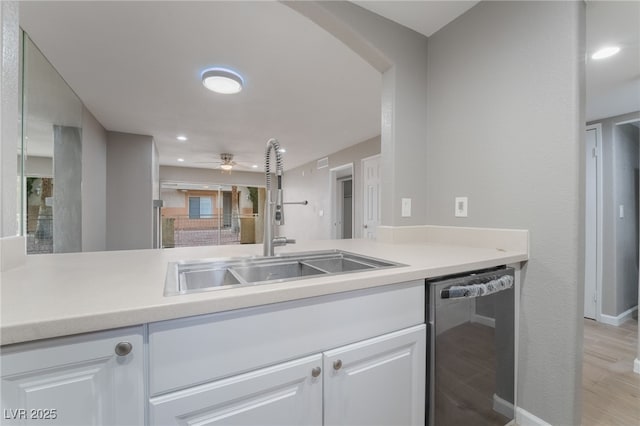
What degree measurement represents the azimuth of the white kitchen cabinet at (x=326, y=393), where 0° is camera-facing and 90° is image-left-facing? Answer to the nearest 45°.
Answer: approximately 315°

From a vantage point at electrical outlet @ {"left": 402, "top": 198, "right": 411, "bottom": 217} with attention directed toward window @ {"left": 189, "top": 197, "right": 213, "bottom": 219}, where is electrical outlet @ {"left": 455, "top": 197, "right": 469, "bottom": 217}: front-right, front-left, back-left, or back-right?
back-right

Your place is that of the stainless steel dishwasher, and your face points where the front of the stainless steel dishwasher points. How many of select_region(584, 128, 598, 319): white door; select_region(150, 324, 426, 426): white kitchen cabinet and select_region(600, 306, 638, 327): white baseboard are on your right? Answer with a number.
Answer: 1

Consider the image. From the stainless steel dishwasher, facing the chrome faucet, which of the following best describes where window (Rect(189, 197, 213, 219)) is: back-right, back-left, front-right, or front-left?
front-right

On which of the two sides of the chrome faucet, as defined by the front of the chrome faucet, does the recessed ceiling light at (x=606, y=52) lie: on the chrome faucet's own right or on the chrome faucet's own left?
on the chrome faucet's own left

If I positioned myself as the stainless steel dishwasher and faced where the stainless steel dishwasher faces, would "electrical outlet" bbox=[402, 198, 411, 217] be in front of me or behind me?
behind

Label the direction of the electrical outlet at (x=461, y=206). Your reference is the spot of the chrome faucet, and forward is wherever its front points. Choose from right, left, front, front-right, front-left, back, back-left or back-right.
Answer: front-left

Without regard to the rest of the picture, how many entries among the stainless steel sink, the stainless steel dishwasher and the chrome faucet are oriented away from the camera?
0

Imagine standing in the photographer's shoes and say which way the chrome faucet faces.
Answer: facing the viewer and to the right of the viewer

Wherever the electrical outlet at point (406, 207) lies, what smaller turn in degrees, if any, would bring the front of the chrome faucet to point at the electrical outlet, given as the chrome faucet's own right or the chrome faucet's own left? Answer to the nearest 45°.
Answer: approximately 45° to the chrome faucet's own left

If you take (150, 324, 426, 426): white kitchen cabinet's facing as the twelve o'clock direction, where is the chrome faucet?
The chrome faucet is roughly at 7 o'clock from the white kitchen cabinet.

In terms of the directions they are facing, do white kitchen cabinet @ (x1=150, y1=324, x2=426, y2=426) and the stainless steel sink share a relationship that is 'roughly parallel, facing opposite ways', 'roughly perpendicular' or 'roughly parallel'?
roughly parallel
